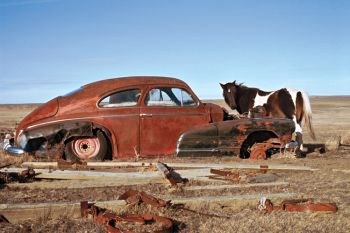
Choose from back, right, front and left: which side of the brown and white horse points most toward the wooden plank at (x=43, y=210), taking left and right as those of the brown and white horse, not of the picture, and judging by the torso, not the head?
left

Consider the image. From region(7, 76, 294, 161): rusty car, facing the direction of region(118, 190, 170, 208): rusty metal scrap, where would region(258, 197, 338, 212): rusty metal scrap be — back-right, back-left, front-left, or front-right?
front-left

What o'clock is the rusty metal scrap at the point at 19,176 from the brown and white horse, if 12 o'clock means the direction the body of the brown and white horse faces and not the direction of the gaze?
The rusty metal scrap is roughly at 10 o'clock from the brown and white horse.

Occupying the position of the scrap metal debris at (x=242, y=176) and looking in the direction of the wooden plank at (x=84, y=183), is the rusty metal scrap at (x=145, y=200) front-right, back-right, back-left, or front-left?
front-left

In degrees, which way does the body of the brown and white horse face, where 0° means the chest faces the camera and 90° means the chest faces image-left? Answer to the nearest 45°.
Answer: approximately 90°

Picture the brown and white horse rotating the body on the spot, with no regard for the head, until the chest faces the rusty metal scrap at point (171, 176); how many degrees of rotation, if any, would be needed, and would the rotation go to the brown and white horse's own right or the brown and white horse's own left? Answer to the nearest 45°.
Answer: approximately 90° to the brown and white horse's own left

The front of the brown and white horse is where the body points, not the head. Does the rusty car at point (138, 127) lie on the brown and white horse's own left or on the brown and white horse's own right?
on the brown and white horse's own left
